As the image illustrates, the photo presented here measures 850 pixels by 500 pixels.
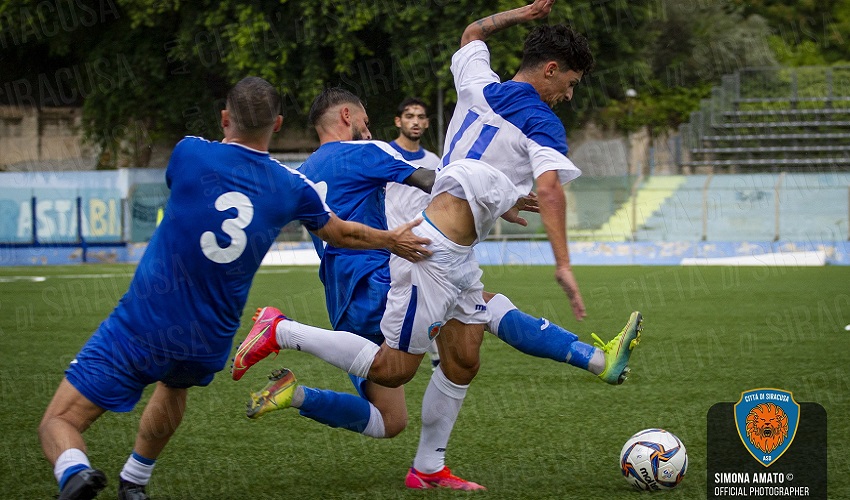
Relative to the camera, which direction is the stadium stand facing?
toward the camera

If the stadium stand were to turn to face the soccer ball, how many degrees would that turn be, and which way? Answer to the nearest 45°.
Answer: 0° — it already faces it
